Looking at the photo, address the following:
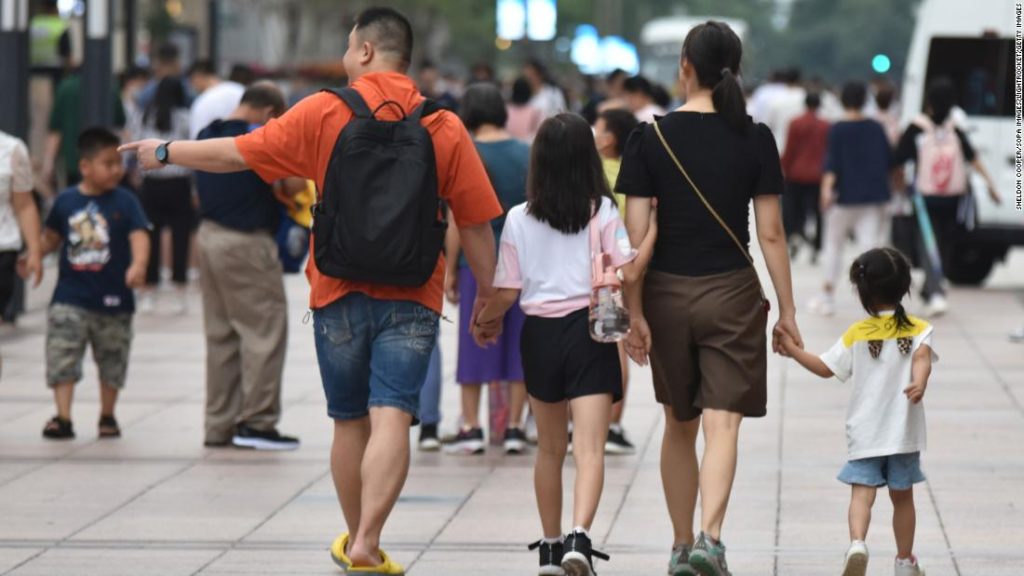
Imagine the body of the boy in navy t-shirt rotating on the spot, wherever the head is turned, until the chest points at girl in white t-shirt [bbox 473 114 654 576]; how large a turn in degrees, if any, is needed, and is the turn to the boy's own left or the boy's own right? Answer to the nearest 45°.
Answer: approximately 45° to the boy's own left

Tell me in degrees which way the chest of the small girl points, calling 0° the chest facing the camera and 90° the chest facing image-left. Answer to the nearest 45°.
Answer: approximately 180°

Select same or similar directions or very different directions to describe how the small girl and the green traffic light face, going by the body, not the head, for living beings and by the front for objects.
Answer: very different directions

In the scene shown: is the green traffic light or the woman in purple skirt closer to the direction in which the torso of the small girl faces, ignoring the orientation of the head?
the green traffic light

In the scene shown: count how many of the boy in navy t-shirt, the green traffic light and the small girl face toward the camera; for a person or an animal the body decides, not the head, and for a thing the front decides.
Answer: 2

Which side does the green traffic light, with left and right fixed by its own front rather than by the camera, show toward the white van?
front

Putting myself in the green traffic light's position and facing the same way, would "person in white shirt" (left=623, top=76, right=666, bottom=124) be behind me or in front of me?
in front

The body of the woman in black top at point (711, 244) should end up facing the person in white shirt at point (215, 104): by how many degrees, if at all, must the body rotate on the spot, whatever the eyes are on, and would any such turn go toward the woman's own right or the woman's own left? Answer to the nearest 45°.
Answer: approximately 45° to the woman's own left

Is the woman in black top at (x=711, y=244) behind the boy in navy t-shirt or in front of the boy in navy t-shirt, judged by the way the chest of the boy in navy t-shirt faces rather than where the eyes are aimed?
in front

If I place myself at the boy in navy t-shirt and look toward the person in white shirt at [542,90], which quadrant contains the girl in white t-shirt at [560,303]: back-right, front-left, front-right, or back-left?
back-right

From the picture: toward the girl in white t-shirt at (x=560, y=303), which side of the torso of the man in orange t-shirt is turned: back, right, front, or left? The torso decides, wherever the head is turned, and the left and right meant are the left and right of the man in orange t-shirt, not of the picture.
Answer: right

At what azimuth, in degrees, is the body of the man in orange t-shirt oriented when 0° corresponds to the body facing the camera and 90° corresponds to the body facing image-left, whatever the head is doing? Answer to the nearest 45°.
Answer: approximately 180°

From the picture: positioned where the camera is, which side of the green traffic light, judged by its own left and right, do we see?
front

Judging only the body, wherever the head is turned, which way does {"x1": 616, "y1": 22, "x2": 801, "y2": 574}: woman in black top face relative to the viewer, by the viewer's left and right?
facing away from the viewer

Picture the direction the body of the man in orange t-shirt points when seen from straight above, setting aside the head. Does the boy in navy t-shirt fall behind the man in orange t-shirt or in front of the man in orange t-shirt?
in front
